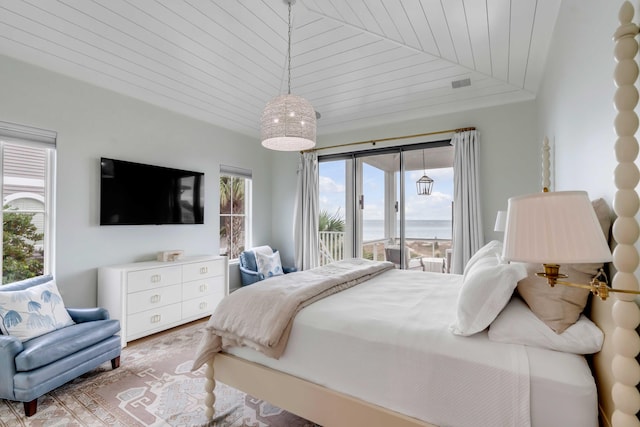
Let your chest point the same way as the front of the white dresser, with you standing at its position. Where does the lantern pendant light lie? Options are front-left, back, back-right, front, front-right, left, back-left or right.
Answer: front-left

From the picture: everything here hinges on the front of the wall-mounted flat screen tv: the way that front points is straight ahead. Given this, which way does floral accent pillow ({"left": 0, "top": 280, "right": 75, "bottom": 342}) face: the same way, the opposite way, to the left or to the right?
the same way

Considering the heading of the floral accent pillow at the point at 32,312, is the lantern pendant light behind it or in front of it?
in front

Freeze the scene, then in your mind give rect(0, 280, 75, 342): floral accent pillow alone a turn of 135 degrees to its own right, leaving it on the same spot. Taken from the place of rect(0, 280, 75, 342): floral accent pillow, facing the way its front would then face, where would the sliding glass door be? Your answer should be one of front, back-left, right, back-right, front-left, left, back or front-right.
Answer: back

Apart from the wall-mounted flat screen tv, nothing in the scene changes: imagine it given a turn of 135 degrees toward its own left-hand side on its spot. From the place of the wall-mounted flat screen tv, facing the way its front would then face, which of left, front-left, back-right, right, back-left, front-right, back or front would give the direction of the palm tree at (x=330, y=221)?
right

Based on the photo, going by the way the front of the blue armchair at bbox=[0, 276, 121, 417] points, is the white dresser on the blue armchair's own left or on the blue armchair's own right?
on the blue armchair's own left

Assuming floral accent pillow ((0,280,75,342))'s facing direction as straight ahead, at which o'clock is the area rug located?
The area rug is roughly at 12 o'clock from the floral accent pillow.

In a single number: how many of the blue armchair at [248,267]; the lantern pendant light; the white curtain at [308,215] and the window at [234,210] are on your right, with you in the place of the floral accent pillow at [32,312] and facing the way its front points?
0

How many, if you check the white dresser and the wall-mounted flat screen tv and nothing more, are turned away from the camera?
0

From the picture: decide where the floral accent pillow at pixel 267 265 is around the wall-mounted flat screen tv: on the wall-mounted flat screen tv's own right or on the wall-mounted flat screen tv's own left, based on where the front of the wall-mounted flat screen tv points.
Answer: on the wall-mounted flat screen tv's own left

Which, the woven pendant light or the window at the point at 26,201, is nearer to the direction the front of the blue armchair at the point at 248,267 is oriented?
the woven pendant light

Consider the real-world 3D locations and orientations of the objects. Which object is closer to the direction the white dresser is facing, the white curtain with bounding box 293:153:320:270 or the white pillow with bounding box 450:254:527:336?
the white pillow

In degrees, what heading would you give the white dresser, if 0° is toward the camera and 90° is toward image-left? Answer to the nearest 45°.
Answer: approximately 315°

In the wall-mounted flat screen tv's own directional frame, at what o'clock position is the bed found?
The bed is roughly at 1 o'clock from the wall-mounted flat screen tv.

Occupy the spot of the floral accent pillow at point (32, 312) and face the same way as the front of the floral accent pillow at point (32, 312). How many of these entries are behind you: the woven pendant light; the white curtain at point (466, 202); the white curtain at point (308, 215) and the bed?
0

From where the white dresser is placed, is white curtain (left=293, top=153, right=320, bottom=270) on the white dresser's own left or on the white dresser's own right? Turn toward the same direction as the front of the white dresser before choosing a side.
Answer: on the white dresser's own left

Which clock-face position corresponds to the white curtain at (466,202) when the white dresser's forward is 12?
The white curtain is roughly at 11 o'clock from the white dresser.

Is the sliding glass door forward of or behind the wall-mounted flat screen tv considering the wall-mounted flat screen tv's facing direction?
forward
